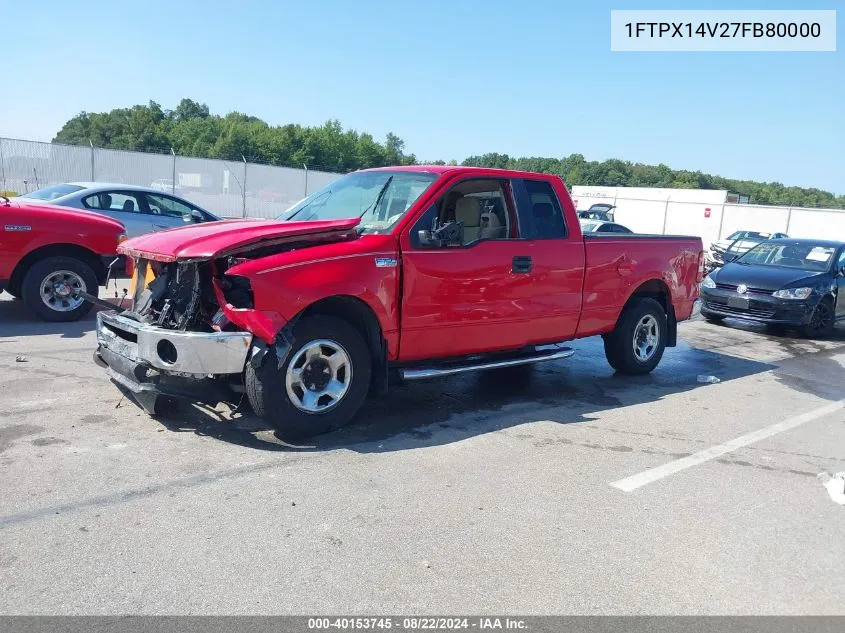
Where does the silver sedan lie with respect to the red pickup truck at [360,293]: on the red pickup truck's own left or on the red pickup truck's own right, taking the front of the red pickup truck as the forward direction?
on the red pickup truck's own right

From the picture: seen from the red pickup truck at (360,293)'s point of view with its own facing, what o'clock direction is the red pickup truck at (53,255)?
the red pickup truck at (53,255) is roughly at 3 o'clock from the red pickup truck at (360,293).

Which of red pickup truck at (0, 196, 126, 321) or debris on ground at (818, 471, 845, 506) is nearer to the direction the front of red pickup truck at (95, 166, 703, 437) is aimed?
the red pickup truck

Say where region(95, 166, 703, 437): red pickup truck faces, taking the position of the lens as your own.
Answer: facing the viewer and to the left of the viewer

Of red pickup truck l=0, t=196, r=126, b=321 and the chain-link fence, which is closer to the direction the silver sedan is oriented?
the chain-link fence

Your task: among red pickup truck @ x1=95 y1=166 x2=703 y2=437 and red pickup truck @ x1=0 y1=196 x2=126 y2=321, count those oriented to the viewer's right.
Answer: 1

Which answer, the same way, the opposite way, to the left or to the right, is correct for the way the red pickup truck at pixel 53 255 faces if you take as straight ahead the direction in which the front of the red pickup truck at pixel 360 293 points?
the opposite way

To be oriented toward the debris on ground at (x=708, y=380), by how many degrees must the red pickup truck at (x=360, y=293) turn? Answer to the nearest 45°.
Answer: approximately 180°

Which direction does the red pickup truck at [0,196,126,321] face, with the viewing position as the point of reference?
facing to the right of the viewer

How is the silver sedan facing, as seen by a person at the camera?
facing away from the viewer and to the right of the viewer

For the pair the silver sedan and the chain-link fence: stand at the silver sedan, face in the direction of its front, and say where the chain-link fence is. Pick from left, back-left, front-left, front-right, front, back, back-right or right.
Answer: front-left
